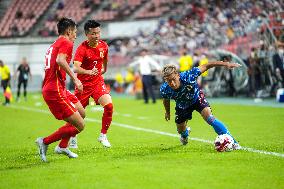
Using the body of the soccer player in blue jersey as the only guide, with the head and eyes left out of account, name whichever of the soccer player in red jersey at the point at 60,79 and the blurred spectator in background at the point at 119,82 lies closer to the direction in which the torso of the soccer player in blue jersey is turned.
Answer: the soccer player in red jersey

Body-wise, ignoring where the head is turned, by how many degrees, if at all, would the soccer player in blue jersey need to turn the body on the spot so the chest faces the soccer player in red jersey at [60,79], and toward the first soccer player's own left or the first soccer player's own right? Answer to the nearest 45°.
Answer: approximately 45° to the first soccer player's own right

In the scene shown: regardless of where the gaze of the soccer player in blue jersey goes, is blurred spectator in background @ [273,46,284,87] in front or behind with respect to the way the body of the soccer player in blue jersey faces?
behind

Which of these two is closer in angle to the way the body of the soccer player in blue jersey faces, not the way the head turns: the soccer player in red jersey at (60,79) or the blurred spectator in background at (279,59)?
the soccer player in red jersey

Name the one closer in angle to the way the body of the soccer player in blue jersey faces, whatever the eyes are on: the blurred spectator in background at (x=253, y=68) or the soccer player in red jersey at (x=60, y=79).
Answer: the soccer player in red jersey

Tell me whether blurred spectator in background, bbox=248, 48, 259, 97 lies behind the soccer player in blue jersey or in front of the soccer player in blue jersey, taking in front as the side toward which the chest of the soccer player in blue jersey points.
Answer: behind

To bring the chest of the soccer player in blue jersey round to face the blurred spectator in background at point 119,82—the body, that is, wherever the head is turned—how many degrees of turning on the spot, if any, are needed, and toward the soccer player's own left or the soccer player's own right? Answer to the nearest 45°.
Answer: approximately 180°

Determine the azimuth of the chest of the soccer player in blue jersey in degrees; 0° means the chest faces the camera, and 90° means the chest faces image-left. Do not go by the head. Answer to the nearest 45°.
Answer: approximately 0°

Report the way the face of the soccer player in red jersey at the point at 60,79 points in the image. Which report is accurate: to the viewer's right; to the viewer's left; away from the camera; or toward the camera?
to the viewer's right

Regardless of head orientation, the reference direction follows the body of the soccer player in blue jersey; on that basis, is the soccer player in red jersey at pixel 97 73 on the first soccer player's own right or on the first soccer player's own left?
on the first soccer player's own right
